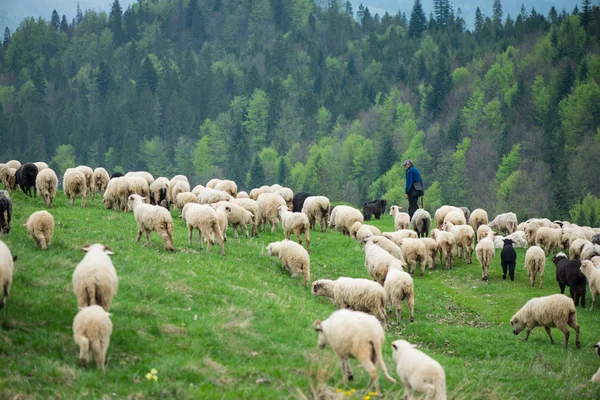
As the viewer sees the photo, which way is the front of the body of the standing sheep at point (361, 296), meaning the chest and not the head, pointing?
to the viewer's left

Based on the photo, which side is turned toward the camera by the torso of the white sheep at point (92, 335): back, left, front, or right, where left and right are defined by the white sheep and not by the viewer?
back

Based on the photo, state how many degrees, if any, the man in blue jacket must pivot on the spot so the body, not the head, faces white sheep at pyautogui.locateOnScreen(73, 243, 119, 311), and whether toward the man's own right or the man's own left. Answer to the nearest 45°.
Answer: approximately 90° to the man's own left

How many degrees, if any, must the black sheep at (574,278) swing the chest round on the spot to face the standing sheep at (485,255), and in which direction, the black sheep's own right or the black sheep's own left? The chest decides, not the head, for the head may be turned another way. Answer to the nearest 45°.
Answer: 0° — it already faces it

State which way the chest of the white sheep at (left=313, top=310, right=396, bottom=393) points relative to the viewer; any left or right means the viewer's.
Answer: facing away from the viewer and to the left of the viewer

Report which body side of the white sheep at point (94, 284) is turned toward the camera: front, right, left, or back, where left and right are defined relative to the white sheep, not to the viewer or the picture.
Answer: back

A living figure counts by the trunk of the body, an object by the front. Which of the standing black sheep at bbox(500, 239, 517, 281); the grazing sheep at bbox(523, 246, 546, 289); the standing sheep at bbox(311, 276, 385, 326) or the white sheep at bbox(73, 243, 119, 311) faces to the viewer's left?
the standing sheep at bbox(311, 276, 385, 326)
